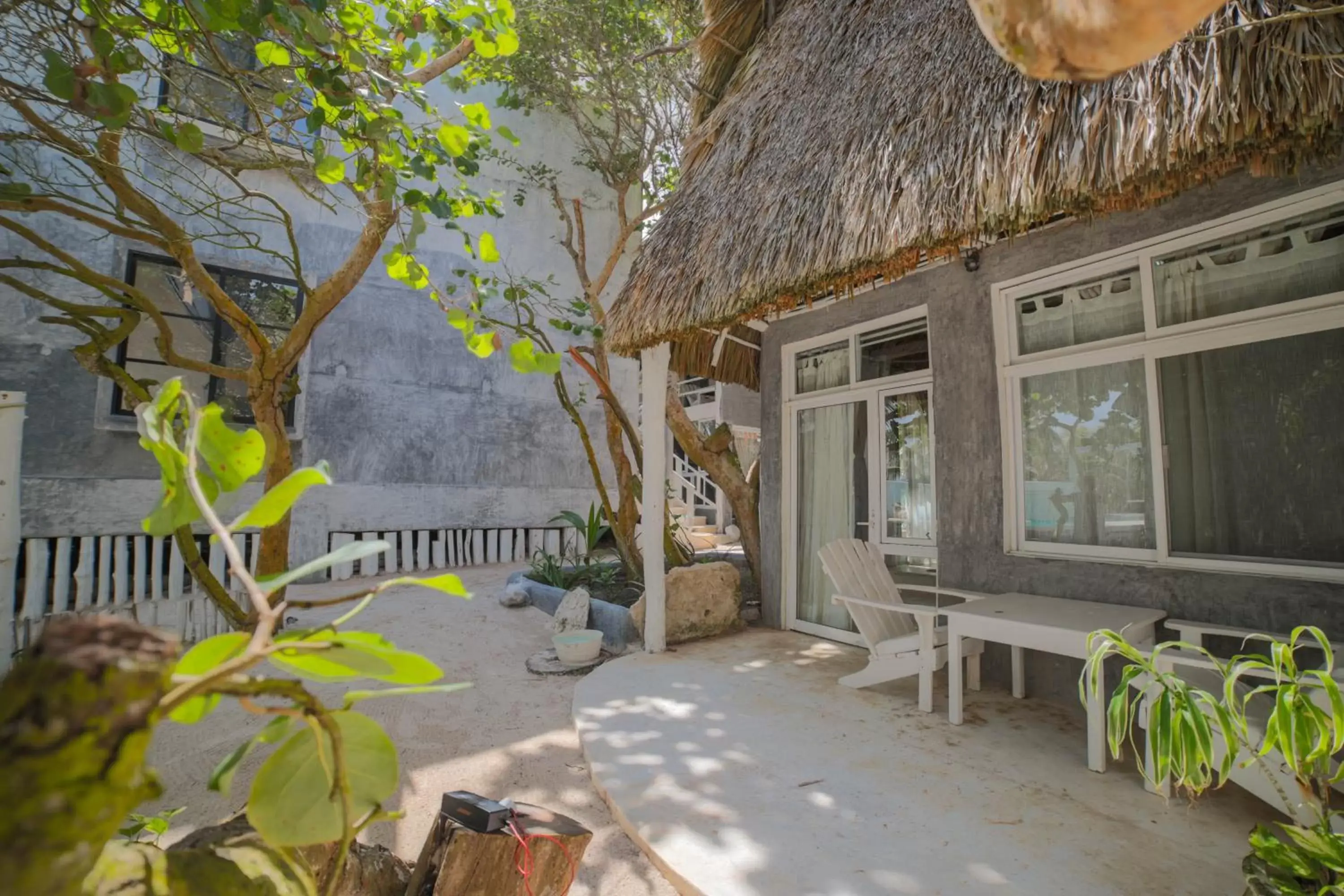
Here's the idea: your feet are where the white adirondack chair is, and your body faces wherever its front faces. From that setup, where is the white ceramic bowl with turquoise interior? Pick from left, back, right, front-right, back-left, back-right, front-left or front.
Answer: back-right

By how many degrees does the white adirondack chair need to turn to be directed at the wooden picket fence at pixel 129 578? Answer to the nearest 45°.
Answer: approximately 135° to its right

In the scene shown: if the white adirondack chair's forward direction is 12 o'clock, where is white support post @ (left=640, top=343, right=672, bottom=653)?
The white support post is roughly at 5 o'clock from the white adirondack chair.

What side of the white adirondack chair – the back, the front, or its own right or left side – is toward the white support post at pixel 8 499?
right

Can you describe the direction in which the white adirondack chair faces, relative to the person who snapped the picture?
facing the viewer and to the right of the viewer

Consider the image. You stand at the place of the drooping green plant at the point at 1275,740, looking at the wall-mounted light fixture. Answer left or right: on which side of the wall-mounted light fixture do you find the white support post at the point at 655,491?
left
